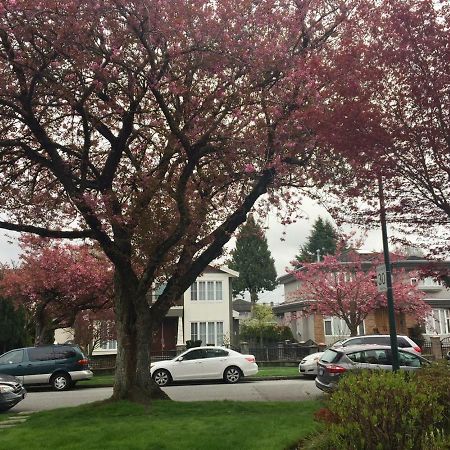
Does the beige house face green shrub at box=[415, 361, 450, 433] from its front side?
yes

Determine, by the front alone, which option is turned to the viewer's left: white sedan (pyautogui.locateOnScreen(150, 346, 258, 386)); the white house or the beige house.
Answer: the white sedan

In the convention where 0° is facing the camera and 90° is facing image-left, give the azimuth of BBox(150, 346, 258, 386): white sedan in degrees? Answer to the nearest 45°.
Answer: approximately 90°

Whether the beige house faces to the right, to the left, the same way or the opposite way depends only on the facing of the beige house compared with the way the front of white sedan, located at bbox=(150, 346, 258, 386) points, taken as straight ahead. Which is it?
to the left

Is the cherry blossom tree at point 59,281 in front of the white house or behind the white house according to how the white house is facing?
in front

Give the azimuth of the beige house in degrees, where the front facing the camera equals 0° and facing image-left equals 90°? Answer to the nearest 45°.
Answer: approximately 0°

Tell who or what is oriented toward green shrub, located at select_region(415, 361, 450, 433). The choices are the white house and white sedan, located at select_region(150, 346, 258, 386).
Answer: the white house

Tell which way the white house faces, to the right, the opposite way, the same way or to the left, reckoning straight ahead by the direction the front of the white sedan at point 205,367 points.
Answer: to the left

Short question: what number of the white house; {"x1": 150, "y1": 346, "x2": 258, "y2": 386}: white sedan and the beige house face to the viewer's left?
1

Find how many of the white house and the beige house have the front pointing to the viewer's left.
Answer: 0

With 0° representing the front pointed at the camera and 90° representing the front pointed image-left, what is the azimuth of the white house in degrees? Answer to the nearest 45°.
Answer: approximately 0°

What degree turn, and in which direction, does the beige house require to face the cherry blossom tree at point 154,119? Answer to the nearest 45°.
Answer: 0° — it already faces it
